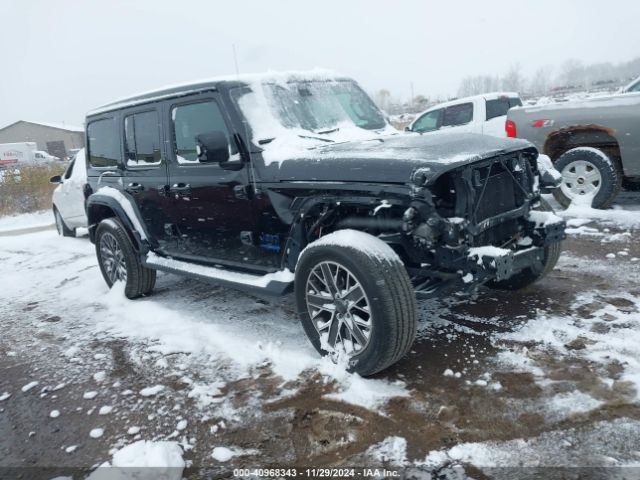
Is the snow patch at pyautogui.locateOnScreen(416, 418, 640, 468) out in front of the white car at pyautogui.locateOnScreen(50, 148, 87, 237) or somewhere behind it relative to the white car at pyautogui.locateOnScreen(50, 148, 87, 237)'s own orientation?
behind

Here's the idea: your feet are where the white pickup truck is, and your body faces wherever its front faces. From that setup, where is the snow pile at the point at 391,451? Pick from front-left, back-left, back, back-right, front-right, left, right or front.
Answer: back-left

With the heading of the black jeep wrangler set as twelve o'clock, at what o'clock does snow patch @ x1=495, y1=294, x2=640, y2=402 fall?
The snow patch is roughly at 11 o'clock from the black jeep wrangler.

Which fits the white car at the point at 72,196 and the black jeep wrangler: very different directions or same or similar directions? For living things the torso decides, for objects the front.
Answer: very different directions

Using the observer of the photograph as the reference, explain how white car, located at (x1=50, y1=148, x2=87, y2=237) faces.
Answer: facing away from the viewer and to the left of the viewer

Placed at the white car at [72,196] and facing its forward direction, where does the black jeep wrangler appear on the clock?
The black jeep wrangler is roughly at 7 o'clock from the white car.

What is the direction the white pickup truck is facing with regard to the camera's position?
facing away from the viewer and to the left of the viewer

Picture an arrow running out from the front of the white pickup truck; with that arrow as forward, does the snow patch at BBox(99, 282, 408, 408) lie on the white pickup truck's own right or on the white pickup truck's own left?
on the white pickup truck's own left

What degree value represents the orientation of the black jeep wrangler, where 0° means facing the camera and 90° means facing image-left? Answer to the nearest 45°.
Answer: approximately 315°
